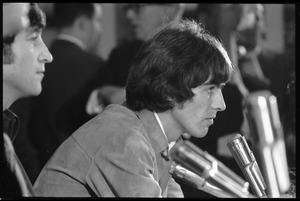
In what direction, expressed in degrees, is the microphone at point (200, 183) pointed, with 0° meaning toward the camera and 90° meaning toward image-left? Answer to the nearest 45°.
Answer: approximately 90°

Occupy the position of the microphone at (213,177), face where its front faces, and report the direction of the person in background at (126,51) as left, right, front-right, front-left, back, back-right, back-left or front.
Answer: front-right

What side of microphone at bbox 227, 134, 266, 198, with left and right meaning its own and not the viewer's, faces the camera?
left

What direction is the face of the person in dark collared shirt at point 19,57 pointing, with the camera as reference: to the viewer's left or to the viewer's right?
to the viewer's right

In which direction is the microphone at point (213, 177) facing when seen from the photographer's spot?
facing to the left of the viewer

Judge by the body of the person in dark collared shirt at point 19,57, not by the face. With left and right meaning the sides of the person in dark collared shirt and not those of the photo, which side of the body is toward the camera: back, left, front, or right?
right
